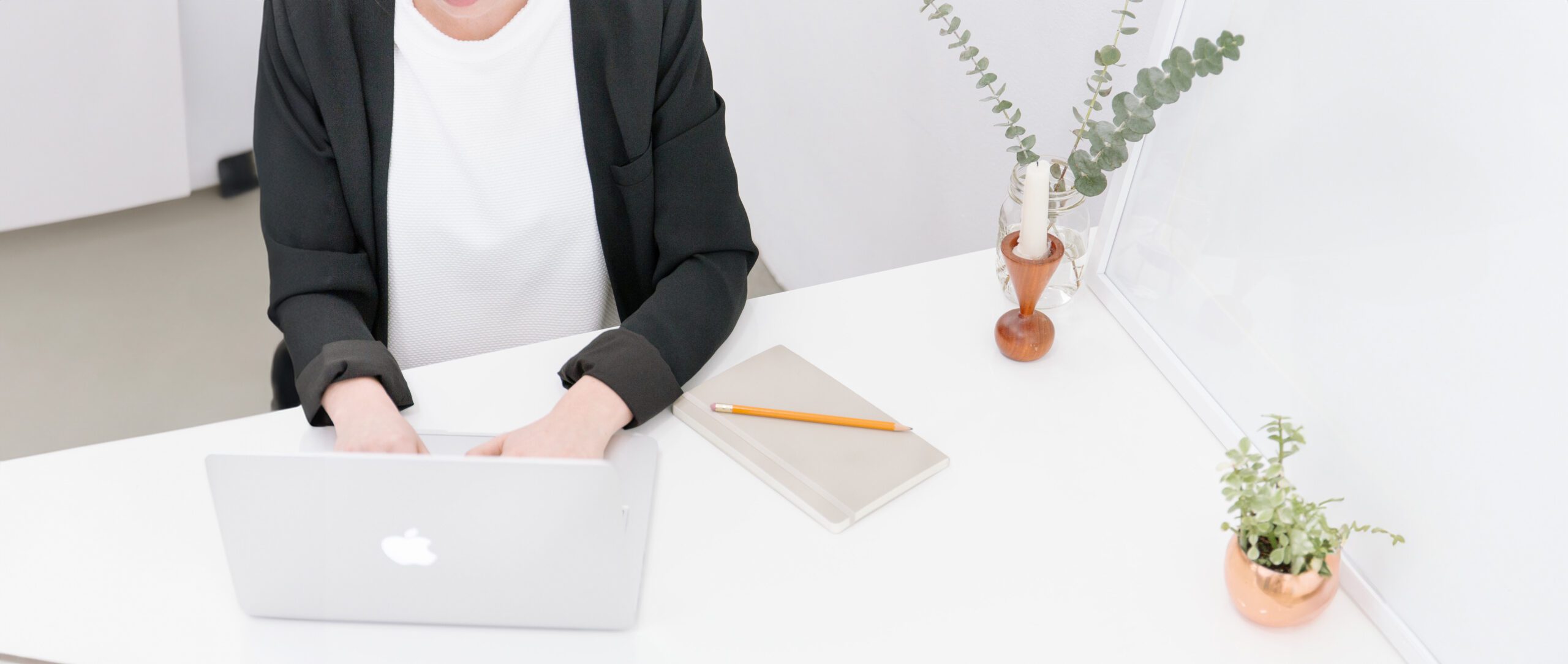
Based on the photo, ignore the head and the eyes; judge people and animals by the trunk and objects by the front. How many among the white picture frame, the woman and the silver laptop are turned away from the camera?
1

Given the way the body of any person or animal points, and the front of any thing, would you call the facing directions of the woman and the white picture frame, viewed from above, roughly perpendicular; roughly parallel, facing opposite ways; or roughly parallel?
roughly perpendicular

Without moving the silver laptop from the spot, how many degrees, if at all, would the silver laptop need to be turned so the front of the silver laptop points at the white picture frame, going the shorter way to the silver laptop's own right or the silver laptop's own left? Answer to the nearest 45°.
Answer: approximately 90° to the silver laptop's own right

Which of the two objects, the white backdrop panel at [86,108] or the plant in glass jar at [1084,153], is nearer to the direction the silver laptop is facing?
the white backdrop panel

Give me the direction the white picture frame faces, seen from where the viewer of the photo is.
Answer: facing the viewer and to the left of the viewer

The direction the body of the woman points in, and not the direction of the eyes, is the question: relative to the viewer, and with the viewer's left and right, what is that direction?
facing the viewer

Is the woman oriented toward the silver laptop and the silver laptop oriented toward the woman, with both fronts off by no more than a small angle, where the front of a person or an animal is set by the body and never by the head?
yes

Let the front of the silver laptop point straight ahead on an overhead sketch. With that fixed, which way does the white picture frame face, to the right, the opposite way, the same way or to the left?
to the left

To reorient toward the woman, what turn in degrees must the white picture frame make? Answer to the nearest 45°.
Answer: approximately 45° to its right

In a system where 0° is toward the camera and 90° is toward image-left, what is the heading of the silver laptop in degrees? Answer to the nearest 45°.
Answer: approximately 180°

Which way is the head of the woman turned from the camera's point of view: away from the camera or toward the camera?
toward the camera

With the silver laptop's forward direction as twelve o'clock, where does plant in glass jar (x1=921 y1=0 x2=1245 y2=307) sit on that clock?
The plant in glass jar is roughly at 2 o'clock from the silver laptop.

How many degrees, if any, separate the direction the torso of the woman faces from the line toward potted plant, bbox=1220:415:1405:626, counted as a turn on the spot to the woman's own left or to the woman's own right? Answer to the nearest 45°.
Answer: approximately 45° to the woman's own left

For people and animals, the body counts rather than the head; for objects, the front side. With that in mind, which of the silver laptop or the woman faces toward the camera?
the woman

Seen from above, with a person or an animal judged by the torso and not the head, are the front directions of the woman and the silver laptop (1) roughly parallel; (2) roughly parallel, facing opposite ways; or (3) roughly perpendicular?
roughly parallel, facing opposite ways
